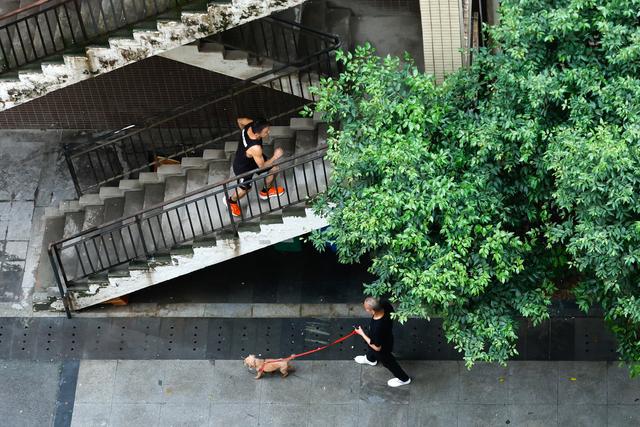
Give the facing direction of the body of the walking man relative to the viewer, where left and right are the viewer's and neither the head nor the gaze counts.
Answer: facing to the left of the viewer

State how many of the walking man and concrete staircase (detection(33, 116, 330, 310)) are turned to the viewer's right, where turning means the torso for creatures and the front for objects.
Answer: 0

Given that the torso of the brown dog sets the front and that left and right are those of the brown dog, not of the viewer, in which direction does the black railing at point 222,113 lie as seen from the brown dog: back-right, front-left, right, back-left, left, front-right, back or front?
right

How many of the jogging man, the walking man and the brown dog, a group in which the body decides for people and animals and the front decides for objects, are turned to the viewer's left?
2

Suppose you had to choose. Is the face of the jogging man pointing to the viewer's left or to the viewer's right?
to the viewer's right

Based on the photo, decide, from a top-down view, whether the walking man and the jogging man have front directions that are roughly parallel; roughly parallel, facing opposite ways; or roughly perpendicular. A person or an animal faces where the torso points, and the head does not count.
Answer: roughly parallel, facing opposite ways

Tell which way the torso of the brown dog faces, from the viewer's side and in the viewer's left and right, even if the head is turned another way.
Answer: facing to the left of the viewer

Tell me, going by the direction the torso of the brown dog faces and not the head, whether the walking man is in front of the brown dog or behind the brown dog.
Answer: behind

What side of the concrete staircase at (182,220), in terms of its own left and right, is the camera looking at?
left

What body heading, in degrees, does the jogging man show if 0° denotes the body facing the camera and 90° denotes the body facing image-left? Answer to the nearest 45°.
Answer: approximately 270°
